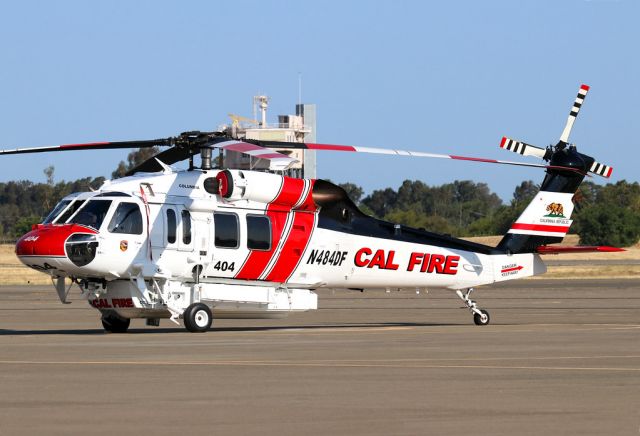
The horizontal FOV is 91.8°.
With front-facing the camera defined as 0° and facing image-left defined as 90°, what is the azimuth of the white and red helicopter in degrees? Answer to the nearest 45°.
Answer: approximately 45°
